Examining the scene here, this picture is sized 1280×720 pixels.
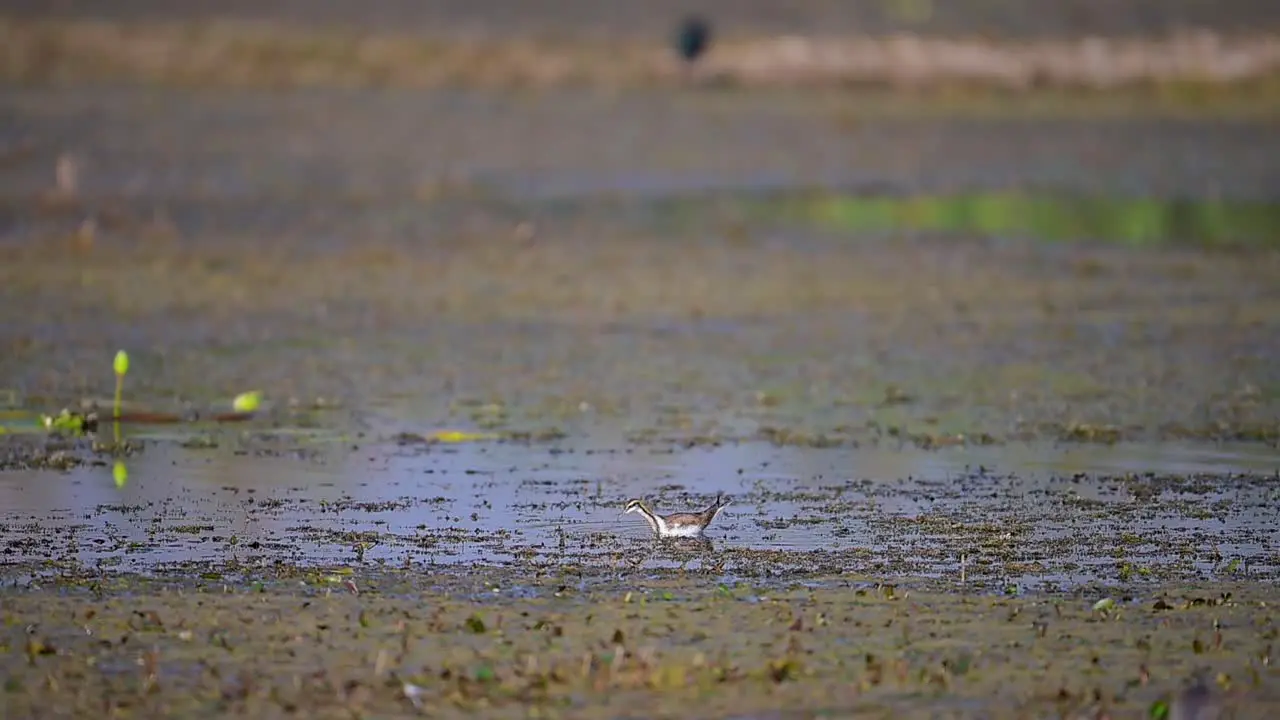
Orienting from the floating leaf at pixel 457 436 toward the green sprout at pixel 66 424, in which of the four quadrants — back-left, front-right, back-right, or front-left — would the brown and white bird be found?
back-left

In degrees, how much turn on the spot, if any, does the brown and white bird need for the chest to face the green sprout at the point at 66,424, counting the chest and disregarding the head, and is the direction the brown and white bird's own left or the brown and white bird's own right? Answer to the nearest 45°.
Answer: approximately 45° to the brown and white bird's own right

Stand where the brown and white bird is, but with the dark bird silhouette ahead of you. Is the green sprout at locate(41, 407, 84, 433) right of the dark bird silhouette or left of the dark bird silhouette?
left

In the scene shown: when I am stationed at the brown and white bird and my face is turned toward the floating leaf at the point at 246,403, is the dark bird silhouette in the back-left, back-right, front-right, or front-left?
front-right

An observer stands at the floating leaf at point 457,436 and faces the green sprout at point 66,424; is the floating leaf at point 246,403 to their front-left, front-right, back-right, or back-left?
front-right

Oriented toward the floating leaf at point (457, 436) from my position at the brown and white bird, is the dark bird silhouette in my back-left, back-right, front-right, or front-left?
front-right

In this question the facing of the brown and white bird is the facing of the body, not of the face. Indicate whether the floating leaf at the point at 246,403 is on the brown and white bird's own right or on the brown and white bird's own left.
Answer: on the brown and white bird's own right

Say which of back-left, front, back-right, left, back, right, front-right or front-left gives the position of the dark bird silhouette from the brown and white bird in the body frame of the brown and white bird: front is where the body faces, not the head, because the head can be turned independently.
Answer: right

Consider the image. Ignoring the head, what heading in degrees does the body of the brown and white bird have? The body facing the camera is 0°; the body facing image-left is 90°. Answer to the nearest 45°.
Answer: approximately 90°

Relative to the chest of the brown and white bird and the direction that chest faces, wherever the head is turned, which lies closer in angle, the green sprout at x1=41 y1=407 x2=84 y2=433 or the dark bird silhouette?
the green sprout
